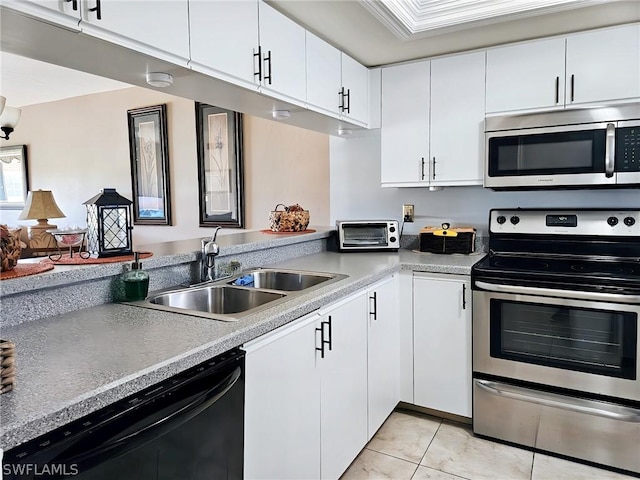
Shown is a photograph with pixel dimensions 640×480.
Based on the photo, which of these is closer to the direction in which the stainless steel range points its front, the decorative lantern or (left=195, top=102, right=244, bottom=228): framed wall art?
the decorative lantern

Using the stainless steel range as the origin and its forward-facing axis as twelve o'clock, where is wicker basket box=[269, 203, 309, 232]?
The wicker basket is roughly at 3 o'clock from the stainless steel range.

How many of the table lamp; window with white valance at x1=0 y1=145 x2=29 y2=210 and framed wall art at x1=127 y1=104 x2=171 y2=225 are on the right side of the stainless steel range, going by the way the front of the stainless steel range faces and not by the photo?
3

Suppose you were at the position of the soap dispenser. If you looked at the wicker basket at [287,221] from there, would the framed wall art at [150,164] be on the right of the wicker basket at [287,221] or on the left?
left

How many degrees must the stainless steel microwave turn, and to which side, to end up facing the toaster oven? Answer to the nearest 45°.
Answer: approximately 90° to its right

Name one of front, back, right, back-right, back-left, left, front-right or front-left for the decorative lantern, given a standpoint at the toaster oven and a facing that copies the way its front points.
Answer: front-right

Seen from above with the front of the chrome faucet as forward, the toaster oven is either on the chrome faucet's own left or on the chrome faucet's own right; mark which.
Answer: on the chrome faucet's own left

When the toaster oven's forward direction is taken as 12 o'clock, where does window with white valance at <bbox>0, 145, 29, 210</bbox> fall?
The window with white valance is roughly at 4 o'clock from the toaster oven.

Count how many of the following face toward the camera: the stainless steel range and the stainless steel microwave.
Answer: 2

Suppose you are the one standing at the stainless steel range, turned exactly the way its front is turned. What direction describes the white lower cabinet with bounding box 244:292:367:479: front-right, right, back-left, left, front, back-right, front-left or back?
front-right

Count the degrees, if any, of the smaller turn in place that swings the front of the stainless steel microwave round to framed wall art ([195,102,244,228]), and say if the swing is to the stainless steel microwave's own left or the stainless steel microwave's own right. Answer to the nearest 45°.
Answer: approximately 90° to the stainless steel microwave's own right

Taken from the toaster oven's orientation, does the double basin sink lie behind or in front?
in front

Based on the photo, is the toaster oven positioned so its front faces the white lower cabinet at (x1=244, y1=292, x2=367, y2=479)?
yes

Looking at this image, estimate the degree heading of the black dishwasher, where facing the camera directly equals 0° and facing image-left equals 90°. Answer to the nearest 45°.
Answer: approximately 315°

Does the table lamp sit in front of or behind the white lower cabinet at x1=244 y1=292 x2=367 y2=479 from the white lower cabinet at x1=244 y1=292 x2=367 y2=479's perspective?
behind

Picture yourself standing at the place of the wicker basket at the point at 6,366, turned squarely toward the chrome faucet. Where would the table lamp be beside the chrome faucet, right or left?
left

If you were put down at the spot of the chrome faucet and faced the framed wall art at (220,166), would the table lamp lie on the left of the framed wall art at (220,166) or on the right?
left
